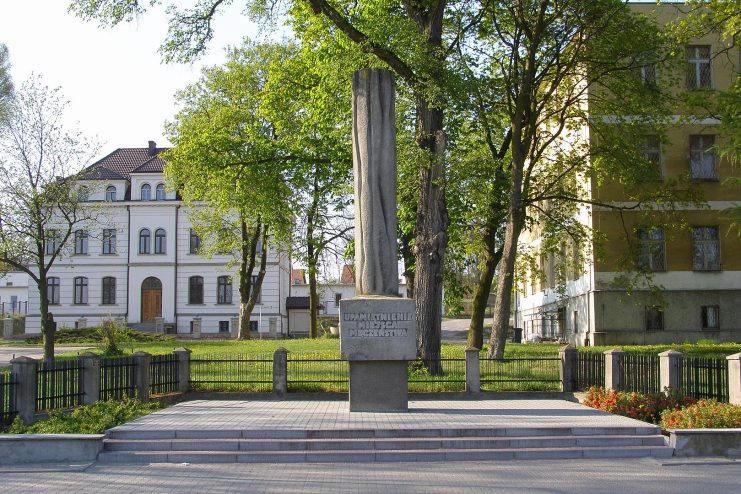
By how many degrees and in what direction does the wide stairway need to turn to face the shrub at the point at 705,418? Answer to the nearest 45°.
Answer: approximately 90° to its left

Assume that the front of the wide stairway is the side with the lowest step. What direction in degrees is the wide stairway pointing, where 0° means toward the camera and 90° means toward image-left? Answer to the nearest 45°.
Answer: approximately 0°

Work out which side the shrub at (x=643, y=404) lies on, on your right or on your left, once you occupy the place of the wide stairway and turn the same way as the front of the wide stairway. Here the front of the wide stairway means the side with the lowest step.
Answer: on your left

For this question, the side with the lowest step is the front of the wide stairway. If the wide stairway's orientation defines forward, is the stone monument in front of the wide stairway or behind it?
behind

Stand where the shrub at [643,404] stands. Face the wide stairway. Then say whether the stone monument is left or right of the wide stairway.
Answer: right

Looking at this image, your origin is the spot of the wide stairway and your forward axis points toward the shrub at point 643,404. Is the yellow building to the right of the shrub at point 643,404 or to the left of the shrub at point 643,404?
left

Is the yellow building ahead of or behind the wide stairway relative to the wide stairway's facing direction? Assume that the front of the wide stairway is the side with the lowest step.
behind
